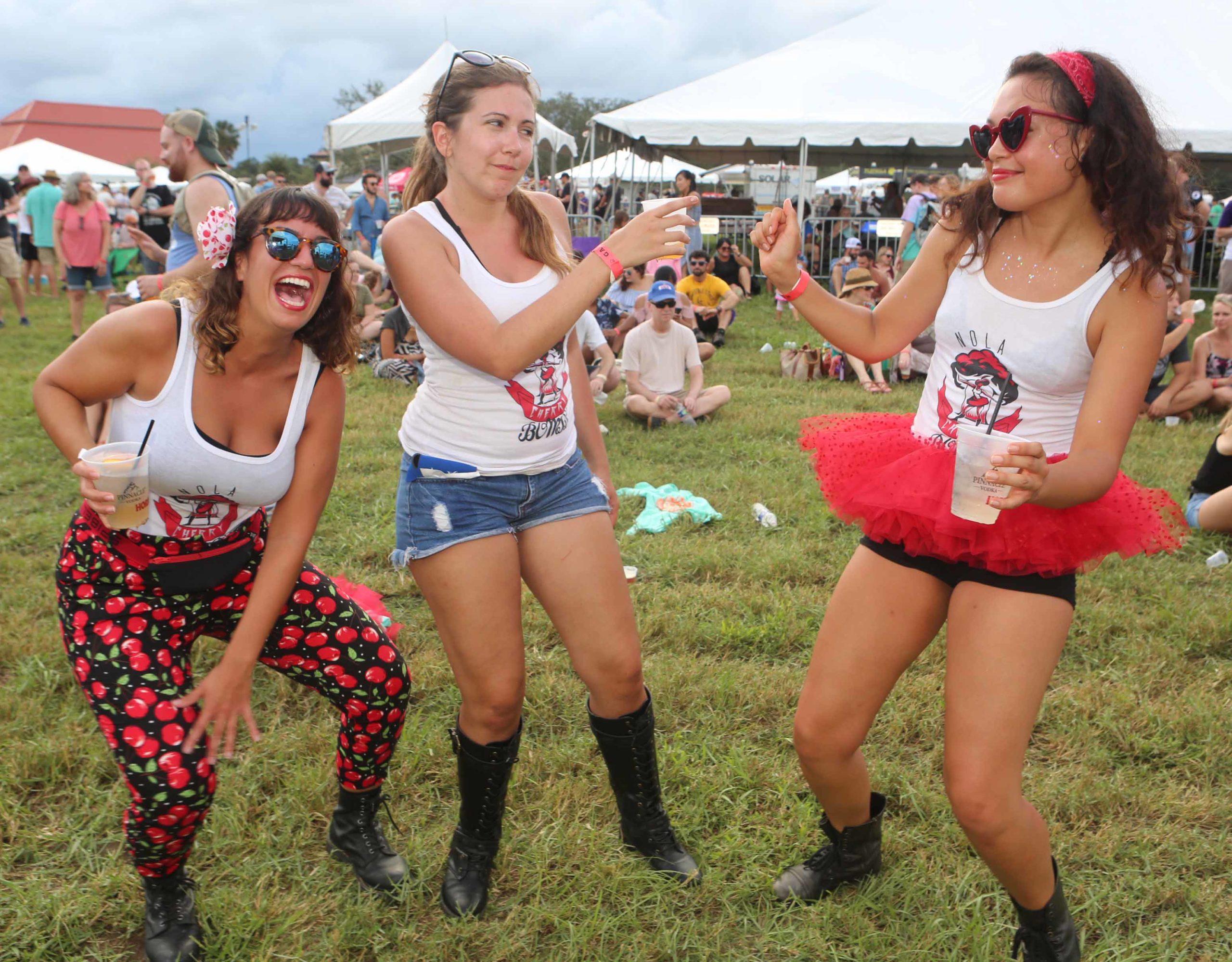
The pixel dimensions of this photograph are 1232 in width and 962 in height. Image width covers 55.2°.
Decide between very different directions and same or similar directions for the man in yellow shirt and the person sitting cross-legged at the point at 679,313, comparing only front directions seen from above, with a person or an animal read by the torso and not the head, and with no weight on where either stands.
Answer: same or similar directions

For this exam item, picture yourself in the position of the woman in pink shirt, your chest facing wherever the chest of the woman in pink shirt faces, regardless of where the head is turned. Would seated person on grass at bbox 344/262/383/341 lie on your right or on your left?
on your left

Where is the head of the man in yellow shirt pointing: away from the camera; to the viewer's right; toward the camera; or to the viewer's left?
toward the camera

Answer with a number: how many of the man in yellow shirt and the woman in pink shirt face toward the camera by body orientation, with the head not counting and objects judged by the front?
2

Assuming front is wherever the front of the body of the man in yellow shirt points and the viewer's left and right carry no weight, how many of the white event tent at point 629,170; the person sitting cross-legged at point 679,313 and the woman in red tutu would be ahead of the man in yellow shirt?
2

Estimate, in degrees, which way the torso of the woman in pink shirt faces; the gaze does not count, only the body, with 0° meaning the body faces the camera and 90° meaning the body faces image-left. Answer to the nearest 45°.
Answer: approximately 0°

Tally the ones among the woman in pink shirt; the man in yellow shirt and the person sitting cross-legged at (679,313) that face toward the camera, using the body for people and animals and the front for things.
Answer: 3

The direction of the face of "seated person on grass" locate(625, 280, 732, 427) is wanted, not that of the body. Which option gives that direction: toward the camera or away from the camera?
toward the camera

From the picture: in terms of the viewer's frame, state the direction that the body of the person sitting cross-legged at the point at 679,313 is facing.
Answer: toward the camera

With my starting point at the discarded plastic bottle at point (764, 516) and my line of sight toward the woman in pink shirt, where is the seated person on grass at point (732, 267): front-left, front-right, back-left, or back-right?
front-right

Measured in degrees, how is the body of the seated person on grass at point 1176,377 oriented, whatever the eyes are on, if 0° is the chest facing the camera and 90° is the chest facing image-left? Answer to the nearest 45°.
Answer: approximately 45°

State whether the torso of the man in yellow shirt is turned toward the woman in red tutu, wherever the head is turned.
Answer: yes
